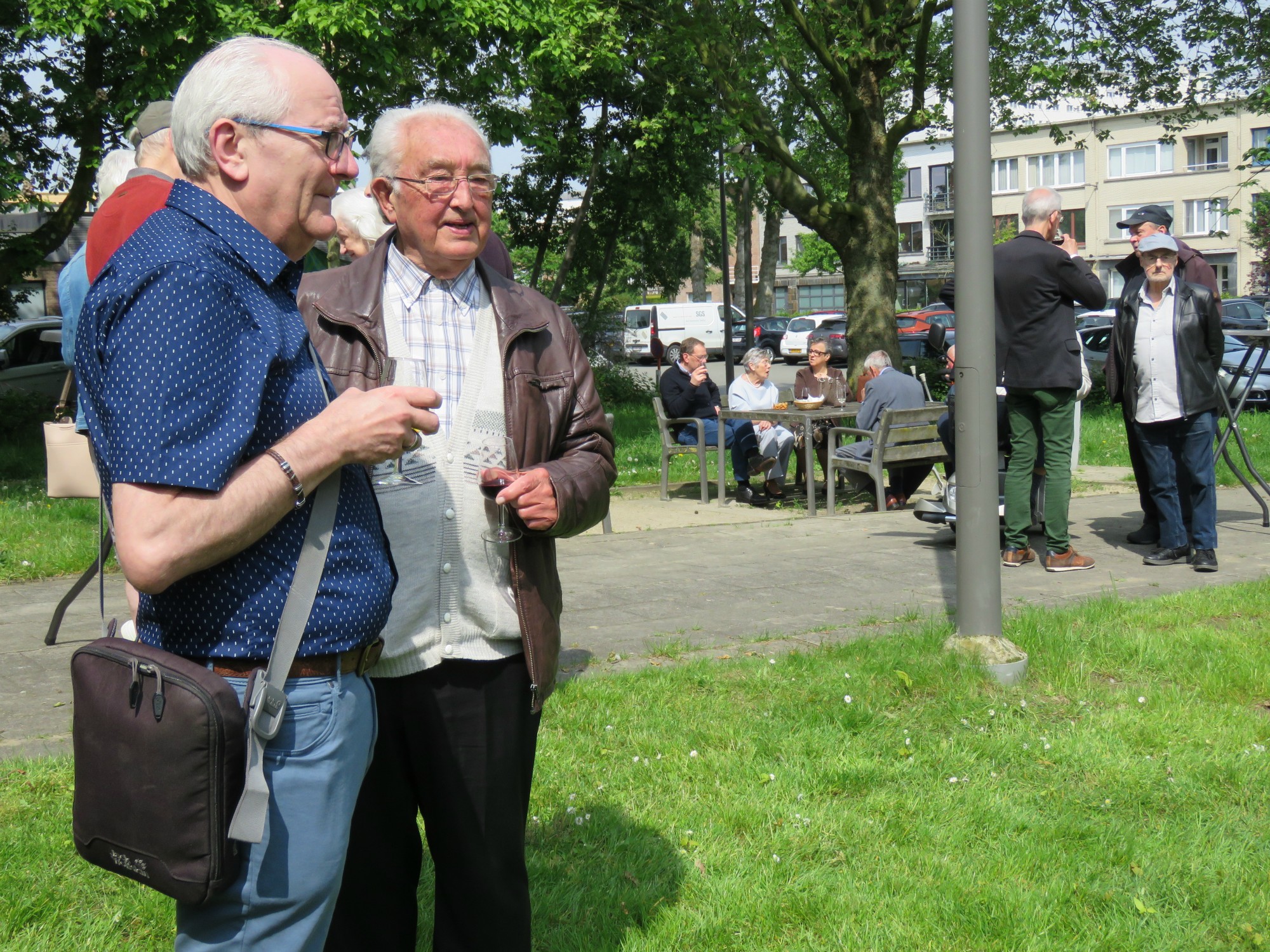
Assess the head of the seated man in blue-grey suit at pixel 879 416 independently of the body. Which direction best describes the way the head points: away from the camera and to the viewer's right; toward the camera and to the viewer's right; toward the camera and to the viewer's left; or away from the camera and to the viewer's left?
away from the camera and to the viewer's left

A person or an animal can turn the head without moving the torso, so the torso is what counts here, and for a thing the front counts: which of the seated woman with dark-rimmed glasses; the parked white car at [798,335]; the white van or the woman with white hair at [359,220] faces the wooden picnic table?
the seated woman with dark-rimmed glasses

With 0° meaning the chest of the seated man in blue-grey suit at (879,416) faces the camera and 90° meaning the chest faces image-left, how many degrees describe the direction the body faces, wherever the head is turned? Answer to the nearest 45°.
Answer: approximately 135°

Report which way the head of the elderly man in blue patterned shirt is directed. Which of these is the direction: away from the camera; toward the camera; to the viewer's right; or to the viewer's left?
to the viewer's right

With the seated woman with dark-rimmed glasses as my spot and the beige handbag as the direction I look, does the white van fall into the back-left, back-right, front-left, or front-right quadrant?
back-right

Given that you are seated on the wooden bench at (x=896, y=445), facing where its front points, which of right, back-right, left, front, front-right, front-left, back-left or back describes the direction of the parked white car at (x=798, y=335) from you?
front-right

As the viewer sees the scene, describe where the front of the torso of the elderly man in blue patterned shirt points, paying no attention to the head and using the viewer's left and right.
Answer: facing to the right of the viewer

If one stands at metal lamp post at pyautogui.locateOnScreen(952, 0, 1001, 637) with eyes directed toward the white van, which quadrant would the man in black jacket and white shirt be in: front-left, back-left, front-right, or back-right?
front-right

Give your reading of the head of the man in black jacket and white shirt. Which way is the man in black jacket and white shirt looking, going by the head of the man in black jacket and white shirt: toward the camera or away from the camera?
toward the camera

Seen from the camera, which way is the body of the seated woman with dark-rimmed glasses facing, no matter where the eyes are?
toward the camera

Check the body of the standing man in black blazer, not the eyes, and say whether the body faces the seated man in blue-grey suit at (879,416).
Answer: no
